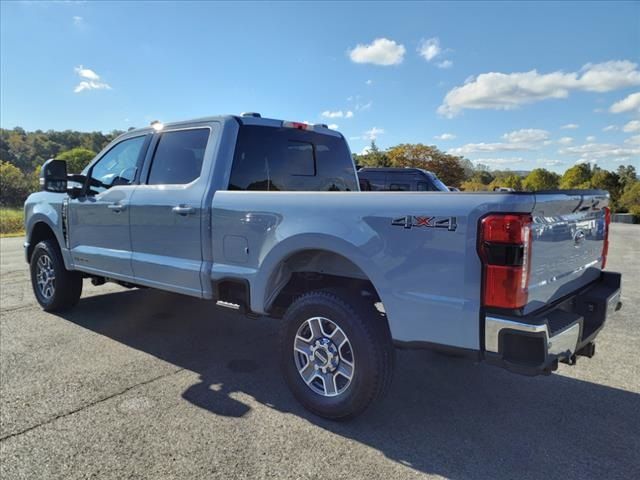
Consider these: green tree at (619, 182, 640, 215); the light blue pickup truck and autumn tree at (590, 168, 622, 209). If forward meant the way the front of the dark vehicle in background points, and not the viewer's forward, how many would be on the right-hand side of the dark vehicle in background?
1

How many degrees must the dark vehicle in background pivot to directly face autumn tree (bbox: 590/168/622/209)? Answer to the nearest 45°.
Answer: approximately 45° to its left

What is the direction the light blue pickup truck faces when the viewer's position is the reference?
facing away from the viewer and to the left of the viewer

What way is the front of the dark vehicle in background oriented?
to the viewer's right

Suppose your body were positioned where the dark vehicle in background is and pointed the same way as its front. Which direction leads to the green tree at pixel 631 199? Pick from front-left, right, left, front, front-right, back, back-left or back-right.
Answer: front-left

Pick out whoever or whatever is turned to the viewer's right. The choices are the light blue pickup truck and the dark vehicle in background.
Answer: the dark vehicle in background

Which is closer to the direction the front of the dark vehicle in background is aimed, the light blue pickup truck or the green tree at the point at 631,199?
the green tree

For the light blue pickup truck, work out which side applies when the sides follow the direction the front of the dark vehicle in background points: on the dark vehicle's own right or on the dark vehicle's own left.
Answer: on the dark vehicle's own right

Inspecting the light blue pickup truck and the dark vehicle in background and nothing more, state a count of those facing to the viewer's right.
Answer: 1

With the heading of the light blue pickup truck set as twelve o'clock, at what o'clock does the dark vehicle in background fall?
The dark vehicle in background is roughly at 2 o'clock from the light blue pickup truck.

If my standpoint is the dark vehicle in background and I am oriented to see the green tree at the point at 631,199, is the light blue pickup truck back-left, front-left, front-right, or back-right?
back-right

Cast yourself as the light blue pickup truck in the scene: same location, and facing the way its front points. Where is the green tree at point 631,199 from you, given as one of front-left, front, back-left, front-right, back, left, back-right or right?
right
